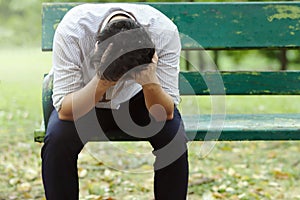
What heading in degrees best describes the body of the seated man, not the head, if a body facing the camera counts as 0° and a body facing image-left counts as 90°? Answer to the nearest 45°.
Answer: approximately 0°

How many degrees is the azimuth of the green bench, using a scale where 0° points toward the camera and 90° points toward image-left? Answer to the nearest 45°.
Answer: approximately 0°
